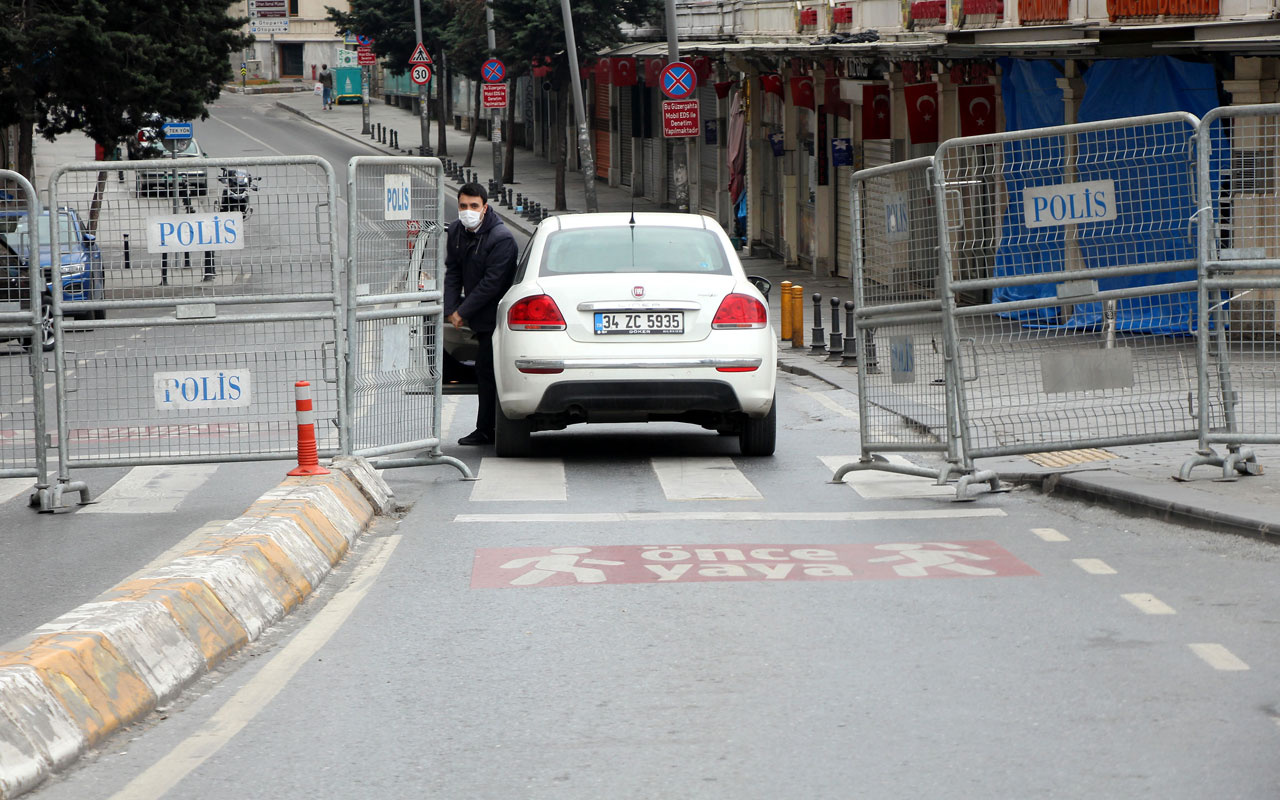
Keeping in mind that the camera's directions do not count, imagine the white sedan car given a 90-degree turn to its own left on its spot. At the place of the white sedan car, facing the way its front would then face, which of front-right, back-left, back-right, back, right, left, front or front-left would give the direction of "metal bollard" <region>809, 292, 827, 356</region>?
right

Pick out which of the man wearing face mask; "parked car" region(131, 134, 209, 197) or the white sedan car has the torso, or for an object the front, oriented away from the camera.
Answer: the white sedan car

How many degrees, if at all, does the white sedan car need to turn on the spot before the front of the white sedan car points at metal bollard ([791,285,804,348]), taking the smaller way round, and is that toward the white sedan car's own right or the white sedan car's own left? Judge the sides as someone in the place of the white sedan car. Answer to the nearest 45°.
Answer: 0° — it already faces it

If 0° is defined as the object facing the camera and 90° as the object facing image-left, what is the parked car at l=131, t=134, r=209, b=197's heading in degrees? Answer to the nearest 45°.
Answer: approximately 0°

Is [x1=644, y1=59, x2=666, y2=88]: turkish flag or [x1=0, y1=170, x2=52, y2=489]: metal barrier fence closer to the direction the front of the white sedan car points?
the turkish flag

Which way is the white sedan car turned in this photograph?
away from the camera

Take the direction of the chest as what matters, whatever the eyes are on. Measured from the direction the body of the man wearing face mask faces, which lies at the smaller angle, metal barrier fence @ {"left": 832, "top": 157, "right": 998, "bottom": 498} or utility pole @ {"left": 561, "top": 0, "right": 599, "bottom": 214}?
the metal barrier fence

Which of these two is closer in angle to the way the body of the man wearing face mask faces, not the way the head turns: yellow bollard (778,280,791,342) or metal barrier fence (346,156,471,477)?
the metal barrier fence

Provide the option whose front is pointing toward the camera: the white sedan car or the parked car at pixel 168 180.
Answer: the parked car

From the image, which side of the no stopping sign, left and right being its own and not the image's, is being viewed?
front

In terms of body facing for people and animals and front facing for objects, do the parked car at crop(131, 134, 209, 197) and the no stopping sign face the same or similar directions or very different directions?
same or similar directions

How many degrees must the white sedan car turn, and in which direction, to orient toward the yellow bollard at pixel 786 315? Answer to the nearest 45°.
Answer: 0° — it already faces it

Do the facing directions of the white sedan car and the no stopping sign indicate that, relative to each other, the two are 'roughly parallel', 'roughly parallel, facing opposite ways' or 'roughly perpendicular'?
roughly parallel, facing opposite ways

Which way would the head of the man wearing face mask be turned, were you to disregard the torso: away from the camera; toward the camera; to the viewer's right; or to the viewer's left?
toward the camera

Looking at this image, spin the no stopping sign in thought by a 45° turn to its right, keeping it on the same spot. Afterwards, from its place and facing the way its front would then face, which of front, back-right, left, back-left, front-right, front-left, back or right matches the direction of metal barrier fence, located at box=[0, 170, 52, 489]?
front-left

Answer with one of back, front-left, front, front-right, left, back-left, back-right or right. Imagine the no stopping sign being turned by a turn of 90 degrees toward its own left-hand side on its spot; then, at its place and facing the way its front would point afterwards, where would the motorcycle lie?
right

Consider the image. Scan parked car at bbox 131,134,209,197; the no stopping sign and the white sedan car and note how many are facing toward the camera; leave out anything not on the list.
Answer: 2
